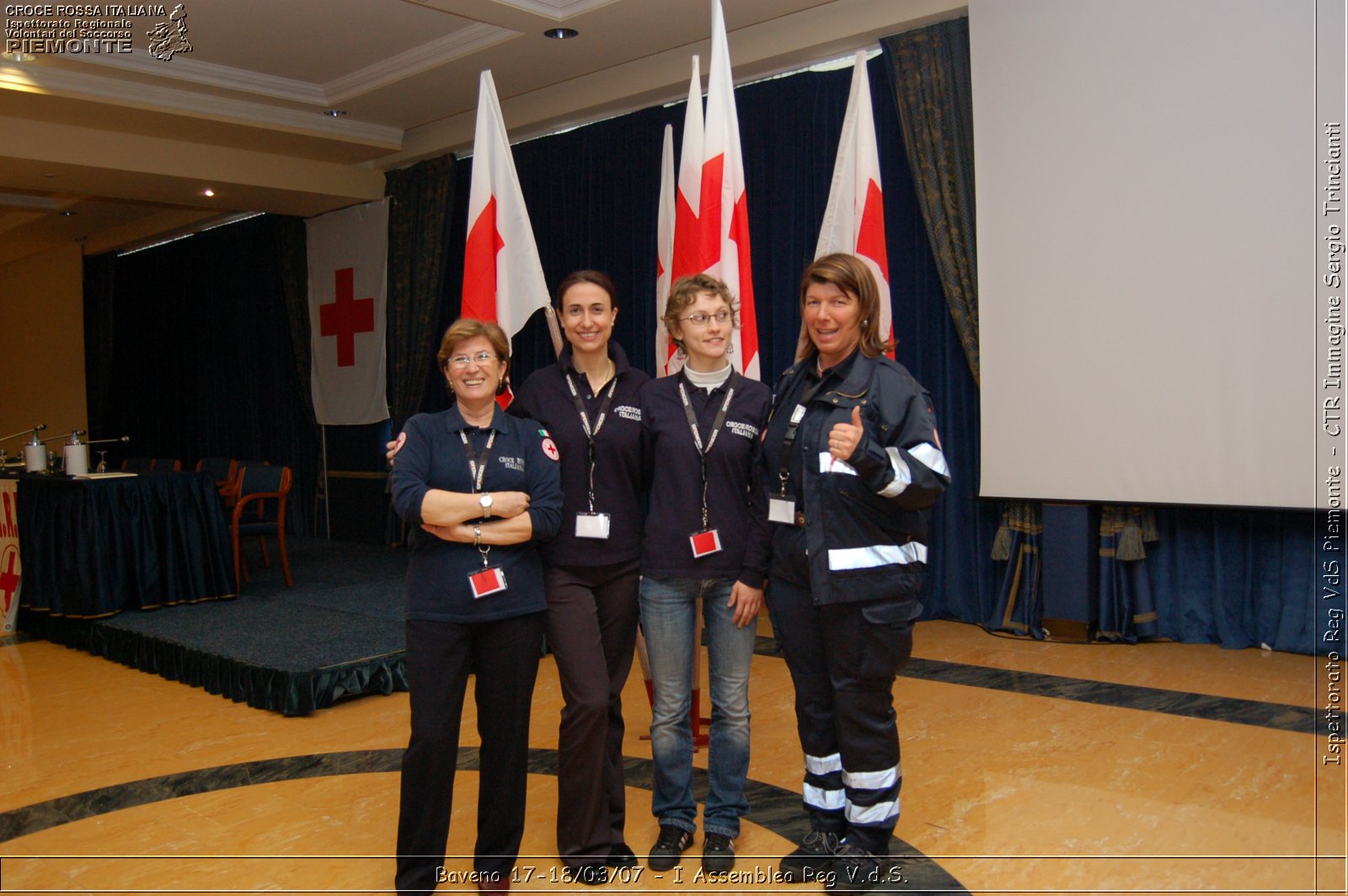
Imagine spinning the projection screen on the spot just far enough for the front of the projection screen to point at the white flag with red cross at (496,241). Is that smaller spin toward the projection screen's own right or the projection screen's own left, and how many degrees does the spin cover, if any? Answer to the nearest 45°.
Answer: approximately 45° to the projection screen's own right

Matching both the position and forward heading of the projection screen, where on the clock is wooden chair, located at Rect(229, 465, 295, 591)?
The wooden chair is roughly at 3 o'clock from the projection screen.

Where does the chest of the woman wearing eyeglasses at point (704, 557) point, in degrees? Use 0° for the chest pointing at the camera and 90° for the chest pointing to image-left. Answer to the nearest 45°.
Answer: approximately 0°

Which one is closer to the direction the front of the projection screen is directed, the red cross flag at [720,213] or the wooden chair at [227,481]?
the red cross flag

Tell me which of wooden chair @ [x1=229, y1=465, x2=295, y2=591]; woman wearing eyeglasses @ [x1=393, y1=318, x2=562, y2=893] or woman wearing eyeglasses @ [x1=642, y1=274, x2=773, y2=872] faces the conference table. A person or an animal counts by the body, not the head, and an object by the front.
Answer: the wooden chair

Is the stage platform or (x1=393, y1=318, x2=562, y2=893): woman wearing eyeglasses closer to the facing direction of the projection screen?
the woman wearing eyeglasses

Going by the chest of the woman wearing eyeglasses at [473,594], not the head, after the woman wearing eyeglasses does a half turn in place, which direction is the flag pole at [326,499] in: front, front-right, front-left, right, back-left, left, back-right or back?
front
